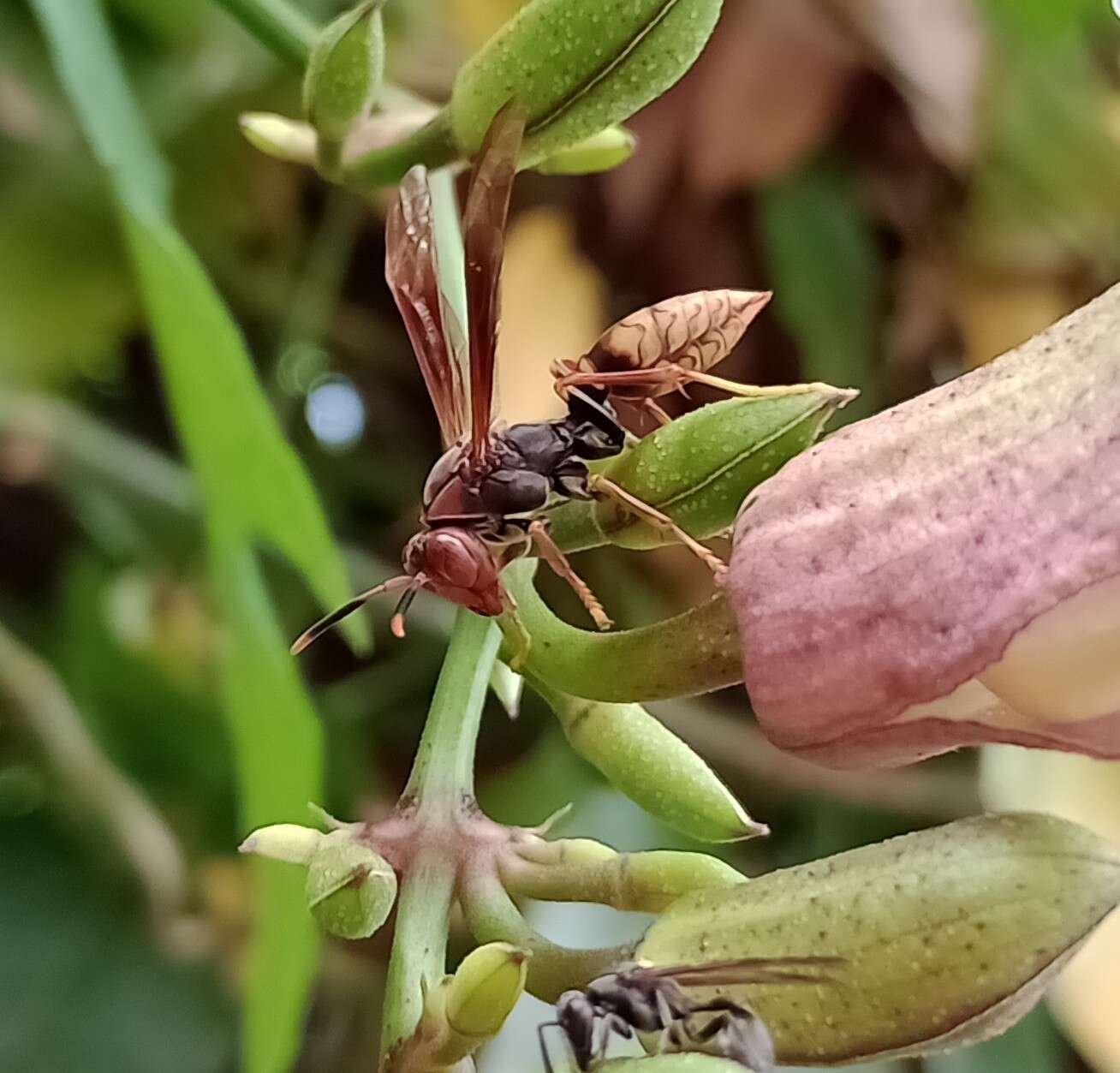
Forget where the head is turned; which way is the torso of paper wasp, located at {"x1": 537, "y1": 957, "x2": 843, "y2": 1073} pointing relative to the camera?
to the viewer's left

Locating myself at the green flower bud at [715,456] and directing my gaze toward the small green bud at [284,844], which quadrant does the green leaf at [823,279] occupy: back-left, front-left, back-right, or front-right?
back-right

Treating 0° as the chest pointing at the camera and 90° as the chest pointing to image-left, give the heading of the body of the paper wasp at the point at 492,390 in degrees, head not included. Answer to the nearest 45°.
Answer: approximately 90°

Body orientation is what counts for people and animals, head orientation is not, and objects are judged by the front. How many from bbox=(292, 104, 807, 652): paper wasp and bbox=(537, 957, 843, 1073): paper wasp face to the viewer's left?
2
